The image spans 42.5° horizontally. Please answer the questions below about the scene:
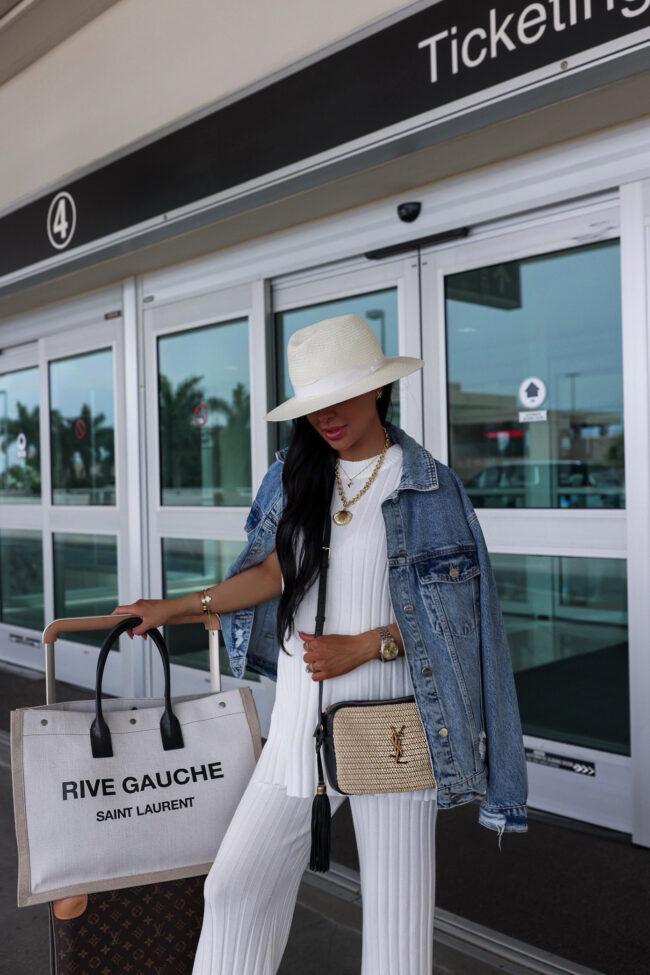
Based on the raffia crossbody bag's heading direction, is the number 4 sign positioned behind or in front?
behind

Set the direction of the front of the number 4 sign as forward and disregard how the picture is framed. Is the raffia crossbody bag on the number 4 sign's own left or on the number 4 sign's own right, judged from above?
on the number 4 sign's own left

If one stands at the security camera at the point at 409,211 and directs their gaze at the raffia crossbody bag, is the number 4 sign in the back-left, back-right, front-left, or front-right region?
back-right

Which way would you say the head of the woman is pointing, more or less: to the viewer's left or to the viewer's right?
to the viewer's left

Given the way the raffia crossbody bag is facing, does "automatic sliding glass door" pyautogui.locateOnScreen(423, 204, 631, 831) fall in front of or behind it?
behind

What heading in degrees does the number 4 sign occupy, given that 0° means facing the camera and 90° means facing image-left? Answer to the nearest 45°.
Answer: approximately 45°

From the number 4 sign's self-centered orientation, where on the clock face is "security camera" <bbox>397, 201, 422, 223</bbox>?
The security camera is roughly at 9 o'clock from the number 4 sign.

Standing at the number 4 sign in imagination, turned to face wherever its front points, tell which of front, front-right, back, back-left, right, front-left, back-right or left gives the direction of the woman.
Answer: front-left

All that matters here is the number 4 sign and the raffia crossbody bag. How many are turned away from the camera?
0

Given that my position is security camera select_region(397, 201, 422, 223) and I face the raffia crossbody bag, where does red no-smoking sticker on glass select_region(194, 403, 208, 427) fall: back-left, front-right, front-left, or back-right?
back-right
